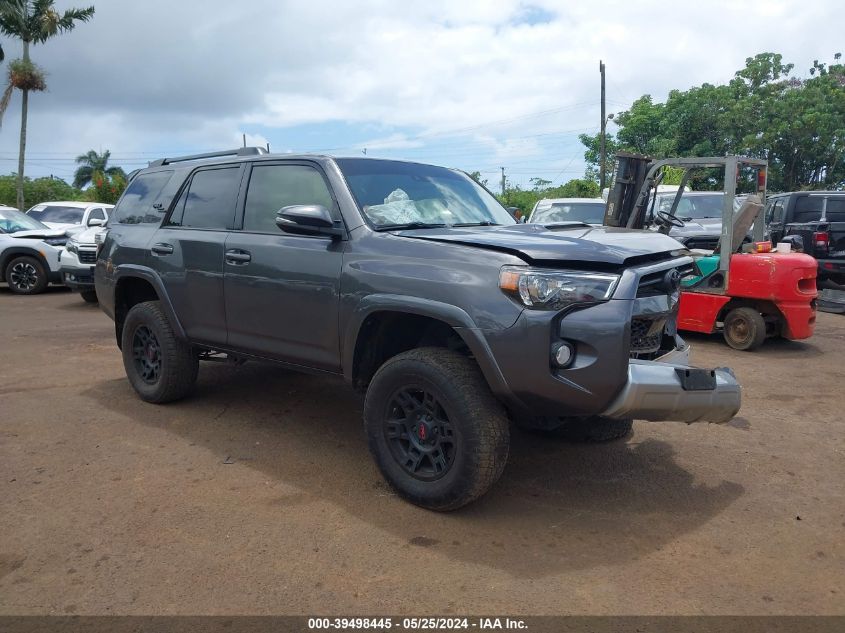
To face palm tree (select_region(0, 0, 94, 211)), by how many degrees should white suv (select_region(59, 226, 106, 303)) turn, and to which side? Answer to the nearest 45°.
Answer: approximately 135° to its right

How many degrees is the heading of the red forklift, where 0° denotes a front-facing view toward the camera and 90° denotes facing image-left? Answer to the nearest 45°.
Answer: approximately 135°

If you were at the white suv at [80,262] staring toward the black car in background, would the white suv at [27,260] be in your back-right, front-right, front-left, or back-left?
back-left

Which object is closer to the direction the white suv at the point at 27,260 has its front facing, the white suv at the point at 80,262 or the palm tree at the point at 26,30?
the white suv

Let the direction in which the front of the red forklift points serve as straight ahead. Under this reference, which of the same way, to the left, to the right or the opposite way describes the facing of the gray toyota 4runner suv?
the opposite way
